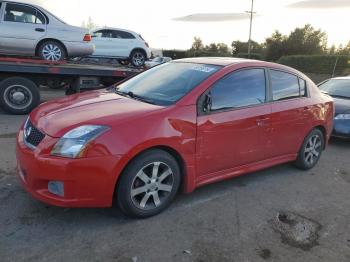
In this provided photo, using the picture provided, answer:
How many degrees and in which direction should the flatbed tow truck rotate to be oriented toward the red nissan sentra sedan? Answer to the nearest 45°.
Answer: approximately 90° to its left

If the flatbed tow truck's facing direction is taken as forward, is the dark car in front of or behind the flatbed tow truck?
behind

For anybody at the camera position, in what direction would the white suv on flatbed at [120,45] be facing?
facing to the left of the viewer

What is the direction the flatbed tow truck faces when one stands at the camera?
facing to the left of the viewer

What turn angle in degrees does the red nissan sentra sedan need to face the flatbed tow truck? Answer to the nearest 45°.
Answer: approximately 90° to its right

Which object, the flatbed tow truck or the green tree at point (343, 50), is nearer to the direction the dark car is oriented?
the flatbed tow truck
